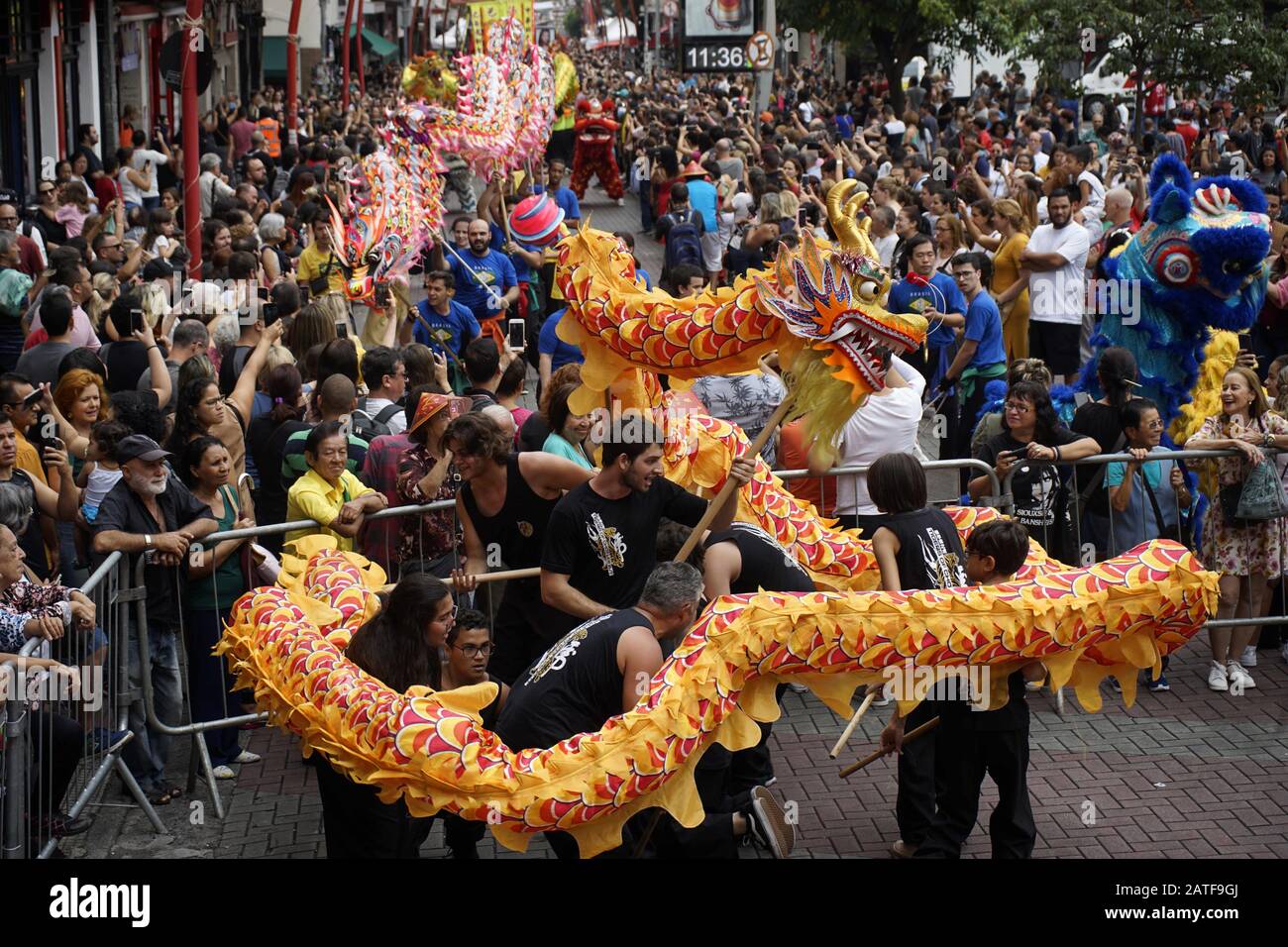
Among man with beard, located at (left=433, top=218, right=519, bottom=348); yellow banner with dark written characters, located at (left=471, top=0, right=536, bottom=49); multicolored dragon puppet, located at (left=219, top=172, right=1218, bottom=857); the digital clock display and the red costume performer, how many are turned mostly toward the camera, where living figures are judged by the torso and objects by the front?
4

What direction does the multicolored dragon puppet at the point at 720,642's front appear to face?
to the viewer's right

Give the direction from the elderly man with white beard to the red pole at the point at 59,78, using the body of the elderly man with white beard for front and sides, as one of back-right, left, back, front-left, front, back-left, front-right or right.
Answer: back-left

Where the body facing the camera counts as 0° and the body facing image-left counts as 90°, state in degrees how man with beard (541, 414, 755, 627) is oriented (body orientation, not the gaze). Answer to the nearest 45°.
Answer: approximately 315°

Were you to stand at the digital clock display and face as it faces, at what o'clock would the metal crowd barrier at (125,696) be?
The metal crowd barrier is roughly at 12 o'clock from the digital clock display.

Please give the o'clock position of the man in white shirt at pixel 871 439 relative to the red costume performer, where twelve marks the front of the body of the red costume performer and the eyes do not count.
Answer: The man in white shirt is roughly at 12 o'clock from the red costume performer.

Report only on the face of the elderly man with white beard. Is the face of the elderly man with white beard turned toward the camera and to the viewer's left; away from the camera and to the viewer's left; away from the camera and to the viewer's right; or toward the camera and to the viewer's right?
toward the camera and to the viewer's right

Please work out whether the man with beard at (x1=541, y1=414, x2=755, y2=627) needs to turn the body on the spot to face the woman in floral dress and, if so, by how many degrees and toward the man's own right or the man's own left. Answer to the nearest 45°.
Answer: approximately 90° to the man's own left

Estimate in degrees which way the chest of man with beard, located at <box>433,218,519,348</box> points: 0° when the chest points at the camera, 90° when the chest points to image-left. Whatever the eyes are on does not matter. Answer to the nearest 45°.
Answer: approximately 0°
